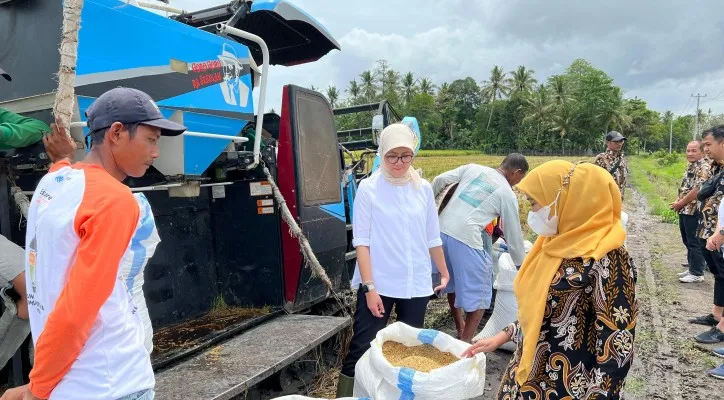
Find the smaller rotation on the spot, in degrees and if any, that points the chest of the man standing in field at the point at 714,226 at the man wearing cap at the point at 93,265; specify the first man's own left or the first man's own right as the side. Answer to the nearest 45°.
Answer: approximately 90° to the first man's own left

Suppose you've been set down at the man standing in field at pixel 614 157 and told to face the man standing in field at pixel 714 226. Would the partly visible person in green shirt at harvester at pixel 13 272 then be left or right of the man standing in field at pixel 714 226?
right

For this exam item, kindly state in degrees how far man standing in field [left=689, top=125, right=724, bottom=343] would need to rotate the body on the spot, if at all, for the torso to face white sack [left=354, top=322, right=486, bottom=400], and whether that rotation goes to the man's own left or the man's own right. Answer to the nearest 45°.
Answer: approximately 90° to the man's own left

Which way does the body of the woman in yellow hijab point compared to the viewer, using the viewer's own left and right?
facing to the left of the viewer

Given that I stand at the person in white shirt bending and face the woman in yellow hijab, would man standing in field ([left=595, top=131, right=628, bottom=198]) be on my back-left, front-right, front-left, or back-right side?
back-left

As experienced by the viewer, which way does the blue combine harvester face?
facing away from the viewer and to the right of the viewer

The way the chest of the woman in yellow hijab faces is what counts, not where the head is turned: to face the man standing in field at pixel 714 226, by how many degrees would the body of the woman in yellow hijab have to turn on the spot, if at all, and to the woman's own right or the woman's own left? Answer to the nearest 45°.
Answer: approximately 90° to the woman's own right

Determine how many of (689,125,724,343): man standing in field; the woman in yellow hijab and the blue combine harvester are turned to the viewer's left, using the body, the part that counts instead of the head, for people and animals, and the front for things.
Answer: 2

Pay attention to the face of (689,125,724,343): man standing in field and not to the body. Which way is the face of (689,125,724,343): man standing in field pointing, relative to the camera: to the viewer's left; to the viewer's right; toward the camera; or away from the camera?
to the viewer's left

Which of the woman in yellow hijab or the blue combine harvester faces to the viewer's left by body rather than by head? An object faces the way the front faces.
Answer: the woman in yellow hijab

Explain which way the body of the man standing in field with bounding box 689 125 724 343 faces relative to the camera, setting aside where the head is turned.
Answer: to the viewer's left

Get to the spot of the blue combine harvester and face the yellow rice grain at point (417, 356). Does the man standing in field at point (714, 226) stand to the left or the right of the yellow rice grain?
left

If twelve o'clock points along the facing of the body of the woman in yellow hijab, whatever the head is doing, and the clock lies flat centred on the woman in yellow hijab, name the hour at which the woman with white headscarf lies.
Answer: The woman with white headscarf is roughly at 1 o'clock from the woman in yellow hijab.
